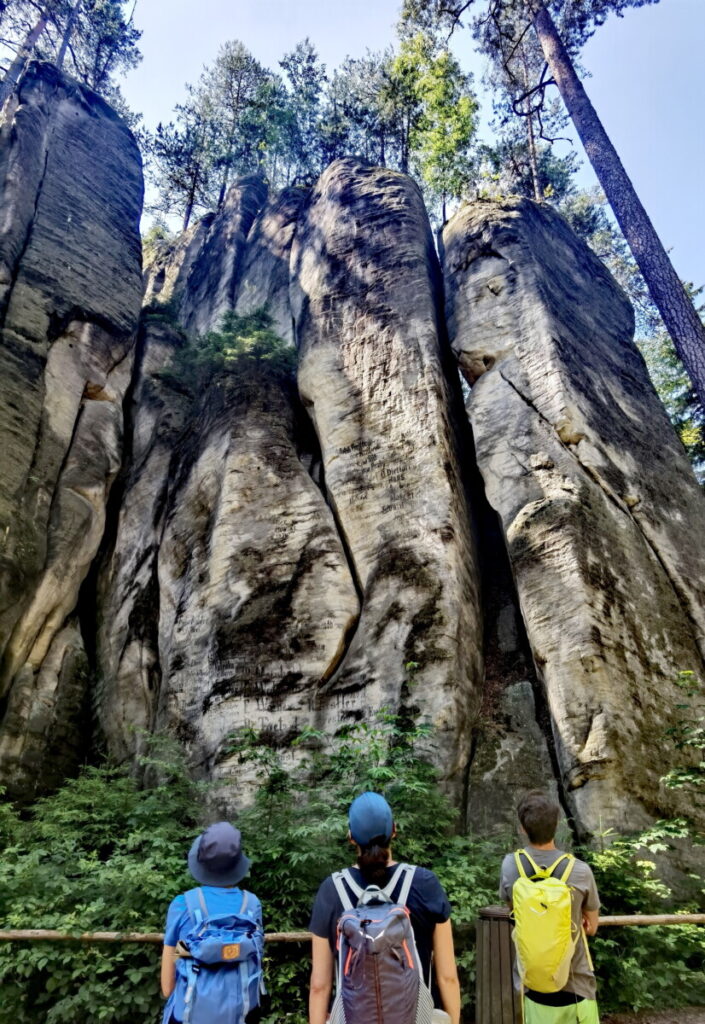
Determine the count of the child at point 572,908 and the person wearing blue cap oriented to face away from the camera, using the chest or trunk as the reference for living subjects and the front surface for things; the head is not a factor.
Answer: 2

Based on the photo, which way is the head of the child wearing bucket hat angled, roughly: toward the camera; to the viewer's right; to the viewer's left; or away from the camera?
away from the camera

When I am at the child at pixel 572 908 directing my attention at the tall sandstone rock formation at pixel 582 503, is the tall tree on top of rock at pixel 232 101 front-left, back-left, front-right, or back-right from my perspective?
front-left

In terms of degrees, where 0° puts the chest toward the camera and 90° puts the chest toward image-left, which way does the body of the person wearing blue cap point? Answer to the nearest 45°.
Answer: approximately 180°

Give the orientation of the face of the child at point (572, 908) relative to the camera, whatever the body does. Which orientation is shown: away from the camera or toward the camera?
away from the camera

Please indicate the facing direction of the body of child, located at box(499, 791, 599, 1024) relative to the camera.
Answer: away from the camera

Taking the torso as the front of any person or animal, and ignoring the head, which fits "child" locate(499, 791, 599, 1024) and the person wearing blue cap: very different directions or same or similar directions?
same or similar directions

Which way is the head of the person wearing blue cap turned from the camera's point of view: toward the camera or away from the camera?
away from the camera

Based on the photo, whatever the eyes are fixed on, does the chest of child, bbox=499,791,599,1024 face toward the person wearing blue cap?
no

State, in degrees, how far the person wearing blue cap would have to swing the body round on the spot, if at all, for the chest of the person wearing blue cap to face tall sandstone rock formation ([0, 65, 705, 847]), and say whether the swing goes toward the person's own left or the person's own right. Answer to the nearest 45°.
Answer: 0° — they already face it
